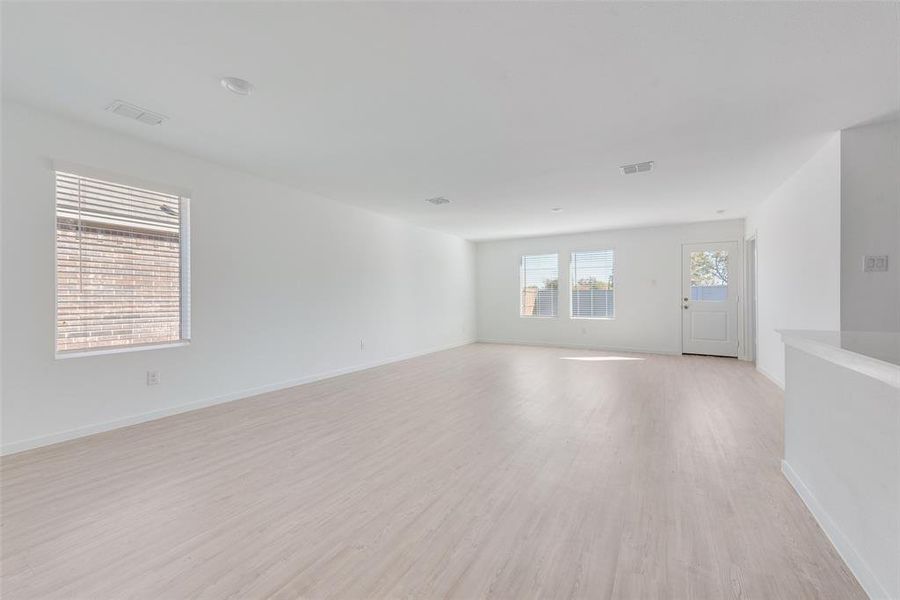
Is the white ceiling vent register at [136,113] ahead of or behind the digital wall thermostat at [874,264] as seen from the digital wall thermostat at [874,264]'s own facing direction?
ahead

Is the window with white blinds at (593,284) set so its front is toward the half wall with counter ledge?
yes

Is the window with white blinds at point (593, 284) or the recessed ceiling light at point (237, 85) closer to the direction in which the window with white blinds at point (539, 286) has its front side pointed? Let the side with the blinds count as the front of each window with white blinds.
the recessed ceiling light

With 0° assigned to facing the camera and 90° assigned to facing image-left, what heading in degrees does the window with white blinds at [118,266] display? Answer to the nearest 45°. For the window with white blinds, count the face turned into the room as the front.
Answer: approximately 315°

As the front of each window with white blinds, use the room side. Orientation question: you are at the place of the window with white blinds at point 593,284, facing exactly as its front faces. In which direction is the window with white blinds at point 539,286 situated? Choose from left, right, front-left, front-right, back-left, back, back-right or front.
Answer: right

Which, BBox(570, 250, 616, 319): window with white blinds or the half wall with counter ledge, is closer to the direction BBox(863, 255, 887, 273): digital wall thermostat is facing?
the half wall with counter ledge

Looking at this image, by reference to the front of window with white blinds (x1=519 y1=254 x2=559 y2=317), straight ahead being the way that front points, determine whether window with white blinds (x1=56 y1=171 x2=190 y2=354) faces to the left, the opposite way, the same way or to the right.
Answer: to the left

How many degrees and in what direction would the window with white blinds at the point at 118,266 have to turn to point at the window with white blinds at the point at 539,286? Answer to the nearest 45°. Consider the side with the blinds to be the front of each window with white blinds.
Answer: approximately 45° to its left

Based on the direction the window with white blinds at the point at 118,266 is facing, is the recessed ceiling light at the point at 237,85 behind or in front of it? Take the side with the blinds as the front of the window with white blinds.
in front

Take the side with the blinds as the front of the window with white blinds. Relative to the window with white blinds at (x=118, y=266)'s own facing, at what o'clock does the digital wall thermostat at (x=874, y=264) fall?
The digital wall thermostat is roughly at 12 o'clock from the window with white blinds.

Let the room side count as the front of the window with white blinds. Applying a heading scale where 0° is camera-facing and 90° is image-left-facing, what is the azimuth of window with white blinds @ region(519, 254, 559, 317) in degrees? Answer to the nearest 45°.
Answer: approximately 0°
